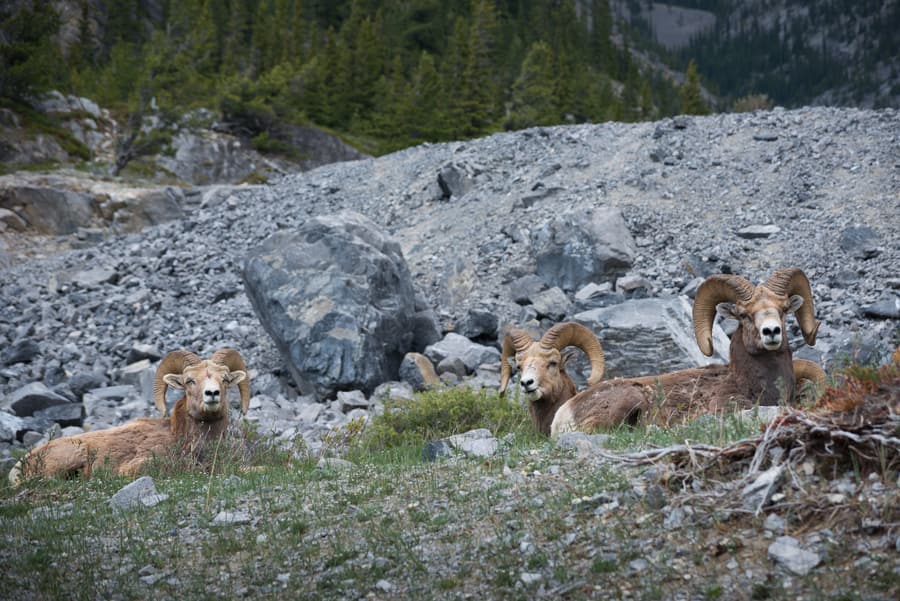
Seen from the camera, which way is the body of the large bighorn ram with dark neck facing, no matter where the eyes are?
to the viewer's right

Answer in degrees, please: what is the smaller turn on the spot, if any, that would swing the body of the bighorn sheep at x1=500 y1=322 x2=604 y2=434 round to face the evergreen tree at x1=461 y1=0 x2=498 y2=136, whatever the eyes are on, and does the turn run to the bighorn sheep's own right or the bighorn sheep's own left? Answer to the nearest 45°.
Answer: approximately 135° to the bighorn sheep's own right

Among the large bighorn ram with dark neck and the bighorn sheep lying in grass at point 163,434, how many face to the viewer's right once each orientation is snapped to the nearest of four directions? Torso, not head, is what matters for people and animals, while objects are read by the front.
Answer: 2

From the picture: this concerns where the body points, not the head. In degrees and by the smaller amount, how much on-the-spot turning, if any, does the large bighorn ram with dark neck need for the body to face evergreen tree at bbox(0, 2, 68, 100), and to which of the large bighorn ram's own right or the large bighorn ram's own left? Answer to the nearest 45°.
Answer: approximately 135° to the large bighorn ram's own left

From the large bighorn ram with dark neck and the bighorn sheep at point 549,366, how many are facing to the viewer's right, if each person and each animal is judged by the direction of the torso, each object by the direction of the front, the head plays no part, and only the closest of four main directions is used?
1

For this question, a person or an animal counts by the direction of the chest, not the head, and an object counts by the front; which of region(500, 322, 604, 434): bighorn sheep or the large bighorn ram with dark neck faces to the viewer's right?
the large bighorn ram with dark neck

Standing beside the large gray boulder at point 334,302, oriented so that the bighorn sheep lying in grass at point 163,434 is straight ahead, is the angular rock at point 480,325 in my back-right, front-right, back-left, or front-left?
back-left

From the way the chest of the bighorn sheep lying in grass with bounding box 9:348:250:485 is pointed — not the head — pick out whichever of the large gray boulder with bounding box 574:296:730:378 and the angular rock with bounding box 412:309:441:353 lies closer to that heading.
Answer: the large gray boulder

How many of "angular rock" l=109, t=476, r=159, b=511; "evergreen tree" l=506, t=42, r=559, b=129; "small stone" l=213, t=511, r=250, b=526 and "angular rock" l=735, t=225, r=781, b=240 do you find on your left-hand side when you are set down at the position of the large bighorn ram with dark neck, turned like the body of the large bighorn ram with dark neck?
2

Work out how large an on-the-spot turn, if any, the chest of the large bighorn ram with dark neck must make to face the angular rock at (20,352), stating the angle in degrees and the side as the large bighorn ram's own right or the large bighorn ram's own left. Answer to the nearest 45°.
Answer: approximately 180°

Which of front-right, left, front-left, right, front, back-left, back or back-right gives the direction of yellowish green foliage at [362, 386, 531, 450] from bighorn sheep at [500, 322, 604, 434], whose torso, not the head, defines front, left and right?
front

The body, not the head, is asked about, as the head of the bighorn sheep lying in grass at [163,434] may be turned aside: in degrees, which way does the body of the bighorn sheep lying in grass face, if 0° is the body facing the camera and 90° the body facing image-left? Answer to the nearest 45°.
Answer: approximately 270°

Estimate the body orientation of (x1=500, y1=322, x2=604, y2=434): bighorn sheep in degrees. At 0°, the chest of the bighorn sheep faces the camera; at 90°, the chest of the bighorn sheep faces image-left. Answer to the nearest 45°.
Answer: approximately 45°
